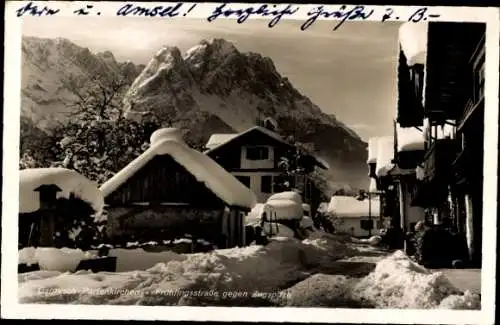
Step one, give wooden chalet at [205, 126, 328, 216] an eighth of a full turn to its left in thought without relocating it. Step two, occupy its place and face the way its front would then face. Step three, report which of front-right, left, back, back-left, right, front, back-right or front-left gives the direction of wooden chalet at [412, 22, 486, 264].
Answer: front-right

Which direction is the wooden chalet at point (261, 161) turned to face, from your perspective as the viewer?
facing the viewer
